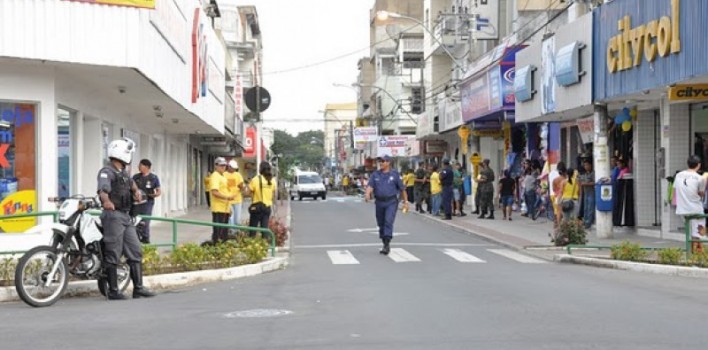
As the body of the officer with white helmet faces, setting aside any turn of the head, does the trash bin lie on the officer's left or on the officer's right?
on the officer's left

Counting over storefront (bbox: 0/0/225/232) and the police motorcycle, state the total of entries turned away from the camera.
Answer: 0

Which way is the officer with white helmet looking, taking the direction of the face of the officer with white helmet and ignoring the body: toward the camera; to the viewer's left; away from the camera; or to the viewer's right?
to the viewer's right

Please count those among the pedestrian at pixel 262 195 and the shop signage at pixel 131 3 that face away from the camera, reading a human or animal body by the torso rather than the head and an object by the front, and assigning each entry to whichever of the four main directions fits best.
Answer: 1

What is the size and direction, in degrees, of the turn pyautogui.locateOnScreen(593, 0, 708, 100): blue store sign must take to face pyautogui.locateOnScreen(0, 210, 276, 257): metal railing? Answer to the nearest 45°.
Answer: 0° — it already faces it

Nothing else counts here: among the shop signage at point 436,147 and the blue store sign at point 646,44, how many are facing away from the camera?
0

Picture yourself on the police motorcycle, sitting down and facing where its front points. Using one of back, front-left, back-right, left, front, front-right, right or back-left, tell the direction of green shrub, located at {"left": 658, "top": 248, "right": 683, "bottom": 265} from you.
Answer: back-left

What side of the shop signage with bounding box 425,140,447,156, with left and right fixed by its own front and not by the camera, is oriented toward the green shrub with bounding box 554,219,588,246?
front

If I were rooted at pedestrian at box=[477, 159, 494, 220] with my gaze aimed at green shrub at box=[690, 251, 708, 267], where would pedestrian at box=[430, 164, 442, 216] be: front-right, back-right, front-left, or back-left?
back-right
